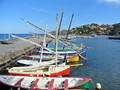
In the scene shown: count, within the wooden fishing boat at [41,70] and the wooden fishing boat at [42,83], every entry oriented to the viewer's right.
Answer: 2

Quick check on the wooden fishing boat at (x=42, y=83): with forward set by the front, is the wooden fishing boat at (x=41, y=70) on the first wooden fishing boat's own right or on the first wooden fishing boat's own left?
on the first wooden fishing boat's own left

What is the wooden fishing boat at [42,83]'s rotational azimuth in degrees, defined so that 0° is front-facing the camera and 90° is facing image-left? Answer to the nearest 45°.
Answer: approximately 270°

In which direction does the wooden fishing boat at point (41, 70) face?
to the viewer's right

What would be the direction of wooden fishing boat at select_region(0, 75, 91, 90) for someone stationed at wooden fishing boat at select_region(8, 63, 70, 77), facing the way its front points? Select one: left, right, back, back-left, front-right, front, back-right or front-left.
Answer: right
